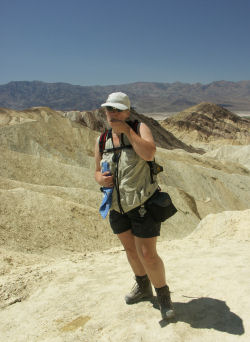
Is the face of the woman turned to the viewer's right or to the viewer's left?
to the viewer's left

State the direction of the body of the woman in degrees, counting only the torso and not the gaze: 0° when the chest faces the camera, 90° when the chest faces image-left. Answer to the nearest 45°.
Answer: approximately 45°
